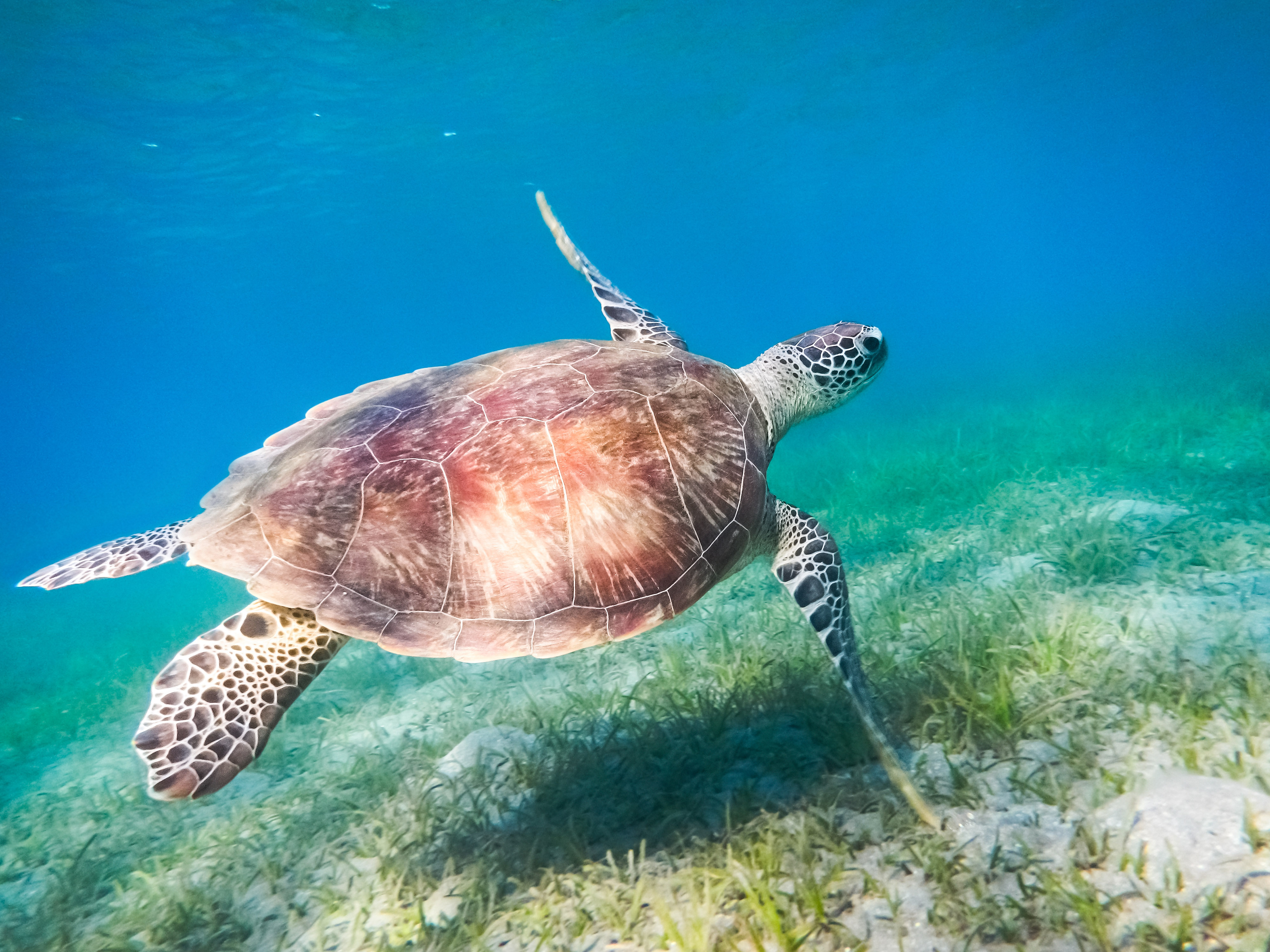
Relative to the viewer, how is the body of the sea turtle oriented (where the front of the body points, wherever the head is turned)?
to the viewer's right
